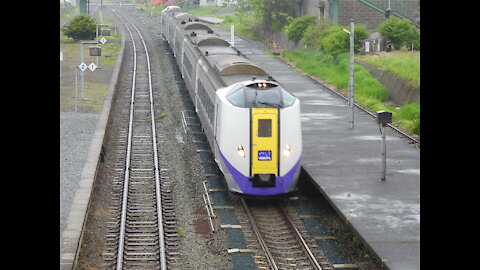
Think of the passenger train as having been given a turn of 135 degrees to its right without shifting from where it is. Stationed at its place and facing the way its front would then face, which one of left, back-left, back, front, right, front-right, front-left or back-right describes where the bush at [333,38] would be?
front-right

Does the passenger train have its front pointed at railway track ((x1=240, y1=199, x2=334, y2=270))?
yes

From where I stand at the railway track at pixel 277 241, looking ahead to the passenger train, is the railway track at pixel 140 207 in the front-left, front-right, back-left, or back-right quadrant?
front-left

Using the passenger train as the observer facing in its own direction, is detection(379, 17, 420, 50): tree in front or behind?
behind

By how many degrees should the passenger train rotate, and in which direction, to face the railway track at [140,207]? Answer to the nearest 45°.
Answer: approximately 90° to its right

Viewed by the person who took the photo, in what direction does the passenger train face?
facing the viewer
